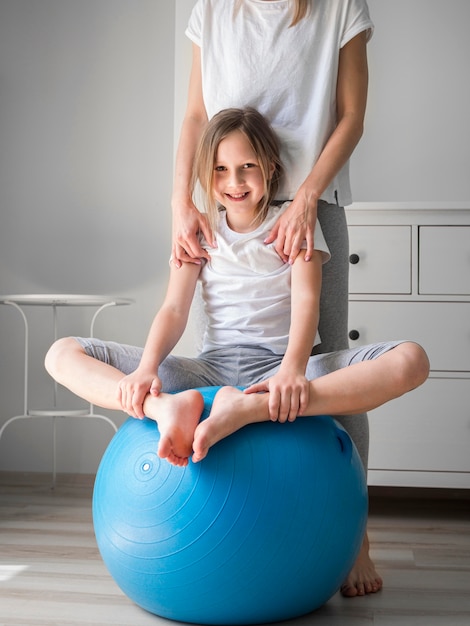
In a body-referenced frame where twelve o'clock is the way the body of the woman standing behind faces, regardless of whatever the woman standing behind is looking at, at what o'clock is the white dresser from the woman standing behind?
The white dresser is roughly at 7 o'clock from the woman standing behind.

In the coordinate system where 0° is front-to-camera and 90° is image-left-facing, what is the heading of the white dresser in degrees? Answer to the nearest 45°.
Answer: approximately 0°

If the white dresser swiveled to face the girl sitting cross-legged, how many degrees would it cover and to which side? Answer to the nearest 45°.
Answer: approximately 45° to its right

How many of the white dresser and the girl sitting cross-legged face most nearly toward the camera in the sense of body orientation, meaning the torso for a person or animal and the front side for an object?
2

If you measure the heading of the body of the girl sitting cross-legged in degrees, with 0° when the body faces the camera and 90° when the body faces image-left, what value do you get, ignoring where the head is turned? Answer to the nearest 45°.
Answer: approximately 0°

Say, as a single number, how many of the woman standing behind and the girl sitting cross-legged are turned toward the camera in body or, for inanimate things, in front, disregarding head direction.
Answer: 2

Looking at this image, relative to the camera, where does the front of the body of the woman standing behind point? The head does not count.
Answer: toward the camera

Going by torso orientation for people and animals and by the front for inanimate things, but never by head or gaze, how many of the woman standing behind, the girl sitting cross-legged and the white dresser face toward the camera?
3
